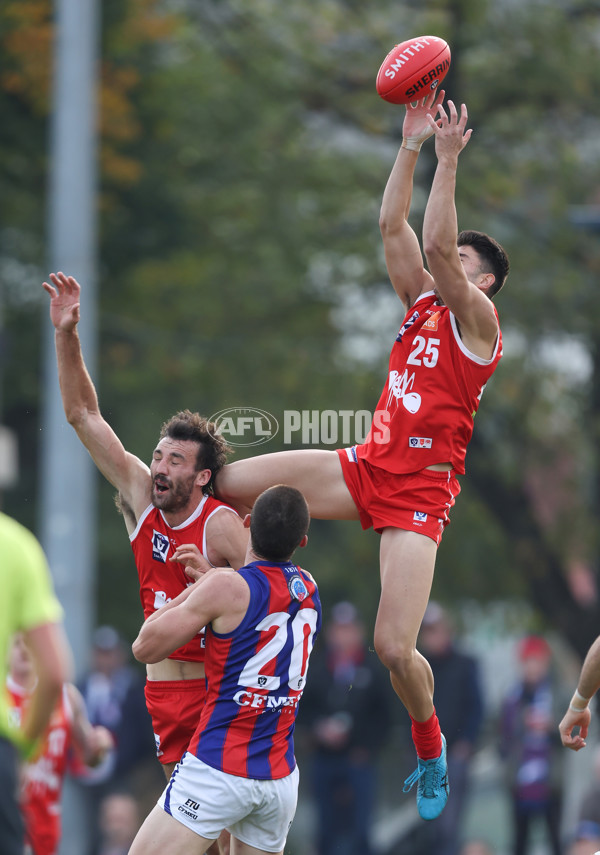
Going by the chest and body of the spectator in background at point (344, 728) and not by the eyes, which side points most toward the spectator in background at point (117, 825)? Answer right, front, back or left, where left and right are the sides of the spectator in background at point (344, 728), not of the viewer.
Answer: right

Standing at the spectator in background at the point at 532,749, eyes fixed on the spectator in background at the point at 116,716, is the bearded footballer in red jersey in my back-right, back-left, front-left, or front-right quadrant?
front-left

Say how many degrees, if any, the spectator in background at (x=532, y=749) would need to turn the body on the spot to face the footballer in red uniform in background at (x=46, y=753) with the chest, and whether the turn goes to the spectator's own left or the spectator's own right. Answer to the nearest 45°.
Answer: approximately 45° to the spectator's own right

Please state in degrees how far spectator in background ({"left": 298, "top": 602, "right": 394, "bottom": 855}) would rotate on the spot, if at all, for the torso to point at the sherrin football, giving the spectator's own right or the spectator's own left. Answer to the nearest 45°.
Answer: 0° — they already face it

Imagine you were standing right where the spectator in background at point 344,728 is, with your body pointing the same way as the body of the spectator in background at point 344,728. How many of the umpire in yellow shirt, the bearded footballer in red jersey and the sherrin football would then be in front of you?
3

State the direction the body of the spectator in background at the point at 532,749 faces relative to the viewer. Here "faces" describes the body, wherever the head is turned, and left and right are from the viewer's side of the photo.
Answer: facing the viewer

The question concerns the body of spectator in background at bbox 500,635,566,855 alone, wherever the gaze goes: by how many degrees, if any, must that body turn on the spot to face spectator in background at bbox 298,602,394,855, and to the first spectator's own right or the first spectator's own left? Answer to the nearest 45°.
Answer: approximately 90° to the first spectator's own right

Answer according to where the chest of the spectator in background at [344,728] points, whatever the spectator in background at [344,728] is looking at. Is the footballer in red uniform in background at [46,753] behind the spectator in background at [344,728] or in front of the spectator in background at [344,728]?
in front

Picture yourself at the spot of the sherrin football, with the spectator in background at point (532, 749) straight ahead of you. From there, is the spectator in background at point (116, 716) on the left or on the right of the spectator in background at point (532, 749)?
left

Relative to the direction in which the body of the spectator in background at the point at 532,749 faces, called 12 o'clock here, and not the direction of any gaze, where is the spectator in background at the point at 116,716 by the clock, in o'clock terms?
the spectator in background at the point at 116,716 is roughly at 3 o'clock from the spectator in background at the point at 532,749.

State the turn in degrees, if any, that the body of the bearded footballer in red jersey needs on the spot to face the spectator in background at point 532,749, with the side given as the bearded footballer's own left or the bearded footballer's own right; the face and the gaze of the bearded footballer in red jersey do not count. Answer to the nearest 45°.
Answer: approximately 180°

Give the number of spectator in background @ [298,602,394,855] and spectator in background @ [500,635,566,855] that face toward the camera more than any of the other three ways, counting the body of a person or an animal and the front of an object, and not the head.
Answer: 2

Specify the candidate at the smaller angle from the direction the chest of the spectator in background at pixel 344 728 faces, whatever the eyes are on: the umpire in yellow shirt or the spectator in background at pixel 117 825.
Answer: the umpire in yellow shirt

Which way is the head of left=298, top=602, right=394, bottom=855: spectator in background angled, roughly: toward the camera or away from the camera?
toward the camera

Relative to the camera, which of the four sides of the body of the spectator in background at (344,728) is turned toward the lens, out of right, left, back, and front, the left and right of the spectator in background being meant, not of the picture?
front
